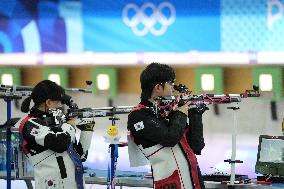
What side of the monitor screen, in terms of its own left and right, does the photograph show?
front
